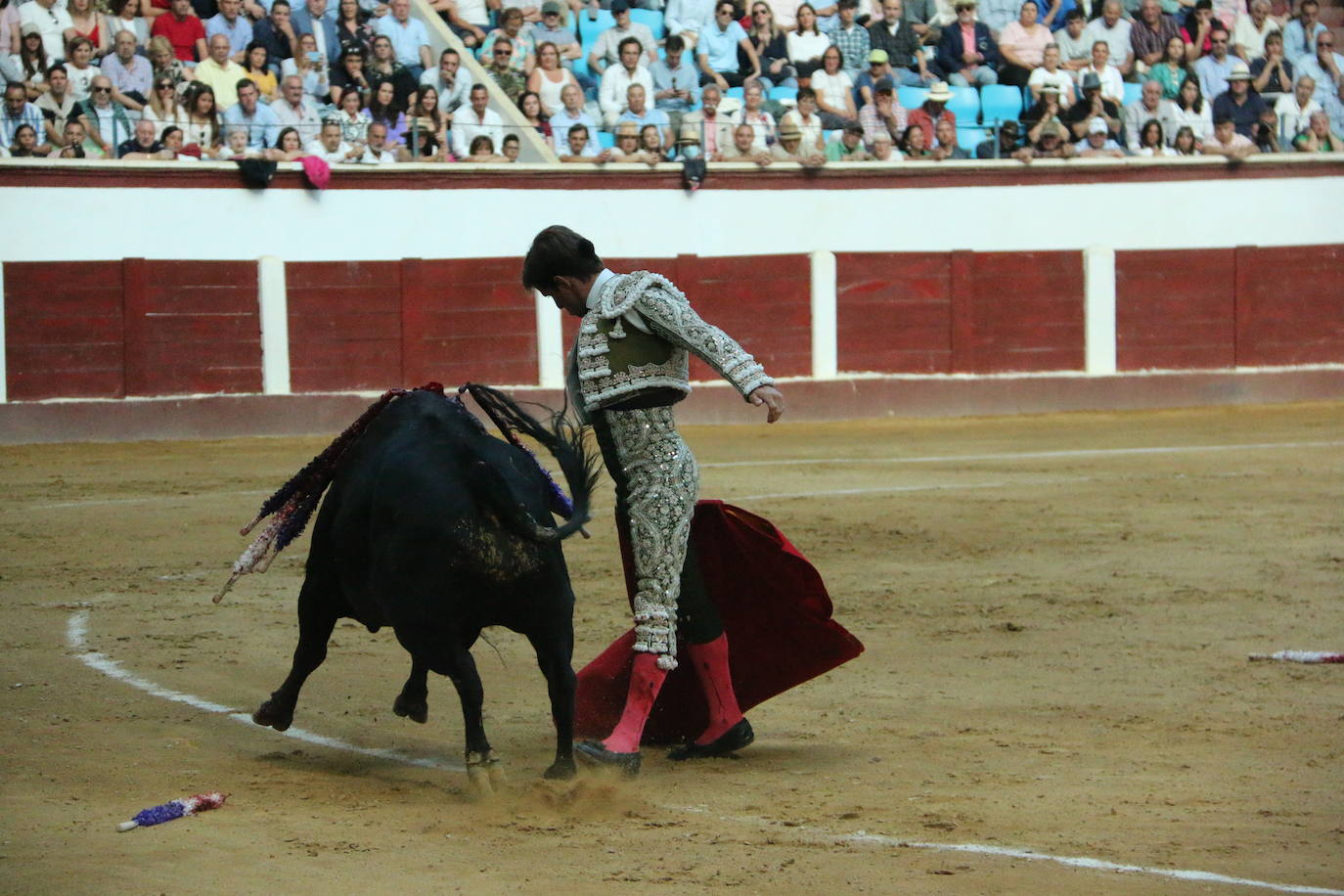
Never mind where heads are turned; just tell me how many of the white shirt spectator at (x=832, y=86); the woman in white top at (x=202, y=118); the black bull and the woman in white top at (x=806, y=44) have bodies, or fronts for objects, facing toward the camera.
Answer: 3

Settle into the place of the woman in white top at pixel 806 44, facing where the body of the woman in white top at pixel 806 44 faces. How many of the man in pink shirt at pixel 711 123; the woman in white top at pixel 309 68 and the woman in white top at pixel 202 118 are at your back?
0

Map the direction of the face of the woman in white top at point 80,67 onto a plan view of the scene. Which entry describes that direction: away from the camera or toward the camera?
toward the camera

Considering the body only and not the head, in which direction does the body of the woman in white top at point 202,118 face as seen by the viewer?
toward the camera

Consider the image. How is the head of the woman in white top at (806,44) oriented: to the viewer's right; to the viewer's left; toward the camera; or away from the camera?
toward the camera

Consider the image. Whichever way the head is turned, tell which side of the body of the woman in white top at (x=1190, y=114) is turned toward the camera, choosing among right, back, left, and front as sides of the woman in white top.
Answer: front

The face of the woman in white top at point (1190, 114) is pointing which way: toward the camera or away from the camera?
toward the camera

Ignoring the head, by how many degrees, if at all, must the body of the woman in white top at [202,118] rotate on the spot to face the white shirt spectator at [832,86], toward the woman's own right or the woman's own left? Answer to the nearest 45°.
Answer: approximately 90° to the woman's own left

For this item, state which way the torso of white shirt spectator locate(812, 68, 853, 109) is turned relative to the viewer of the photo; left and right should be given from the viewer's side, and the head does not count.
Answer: facing the viewer

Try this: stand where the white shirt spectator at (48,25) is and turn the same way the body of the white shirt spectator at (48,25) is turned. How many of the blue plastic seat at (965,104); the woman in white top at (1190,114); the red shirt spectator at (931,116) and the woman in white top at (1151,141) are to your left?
4

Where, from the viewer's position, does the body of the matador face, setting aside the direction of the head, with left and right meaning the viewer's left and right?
facing to the left of the viewer

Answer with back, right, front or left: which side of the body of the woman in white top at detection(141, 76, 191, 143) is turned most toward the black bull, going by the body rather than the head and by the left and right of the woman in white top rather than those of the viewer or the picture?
front

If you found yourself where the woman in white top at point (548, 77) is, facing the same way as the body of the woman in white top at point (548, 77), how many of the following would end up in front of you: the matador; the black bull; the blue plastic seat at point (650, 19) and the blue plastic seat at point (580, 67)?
2

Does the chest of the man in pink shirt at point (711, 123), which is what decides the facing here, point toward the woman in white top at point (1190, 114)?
no

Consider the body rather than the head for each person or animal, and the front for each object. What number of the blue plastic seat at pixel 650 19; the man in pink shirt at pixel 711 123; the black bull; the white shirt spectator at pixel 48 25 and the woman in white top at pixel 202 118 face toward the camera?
4

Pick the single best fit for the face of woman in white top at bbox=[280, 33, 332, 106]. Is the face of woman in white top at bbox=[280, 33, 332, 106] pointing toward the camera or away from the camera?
toward the camera
